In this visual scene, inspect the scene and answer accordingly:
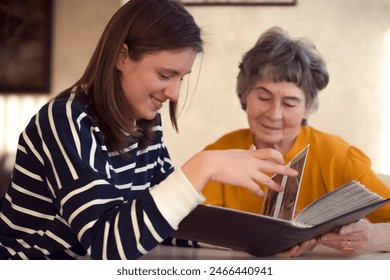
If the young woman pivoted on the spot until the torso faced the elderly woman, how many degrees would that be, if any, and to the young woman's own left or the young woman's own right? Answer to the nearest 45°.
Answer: approximately 90° to the young woman's own left

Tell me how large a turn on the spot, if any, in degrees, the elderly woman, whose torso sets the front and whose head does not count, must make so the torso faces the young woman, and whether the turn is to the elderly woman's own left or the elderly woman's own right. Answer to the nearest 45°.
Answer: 0° — they already face them

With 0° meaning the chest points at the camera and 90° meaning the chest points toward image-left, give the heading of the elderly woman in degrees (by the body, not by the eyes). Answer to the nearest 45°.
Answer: approximately 0°

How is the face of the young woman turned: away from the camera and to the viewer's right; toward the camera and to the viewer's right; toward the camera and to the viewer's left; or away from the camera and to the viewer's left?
toward the camera and to the viewer's right

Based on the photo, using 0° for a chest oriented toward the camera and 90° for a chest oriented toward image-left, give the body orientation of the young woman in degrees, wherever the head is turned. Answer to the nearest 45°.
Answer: approximately 315°
